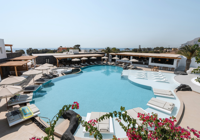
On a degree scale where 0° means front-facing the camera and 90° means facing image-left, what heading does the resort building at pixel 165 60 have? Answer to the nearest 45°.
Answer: approximately 45°

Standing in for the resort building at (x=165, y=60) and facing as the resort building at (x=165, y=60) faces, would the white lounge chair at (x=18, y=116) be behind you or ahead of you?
ahead

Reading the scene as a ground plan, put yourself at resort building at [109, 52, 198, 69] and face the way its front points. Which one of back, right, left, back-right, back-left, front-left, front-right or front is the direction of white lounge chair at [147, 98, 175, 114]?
front-left

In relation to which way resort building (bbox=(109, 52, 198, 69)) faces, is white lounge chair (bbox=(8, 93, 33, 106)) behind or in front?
in front

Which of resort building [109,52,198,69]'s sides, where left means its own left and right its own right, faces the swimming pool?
front
